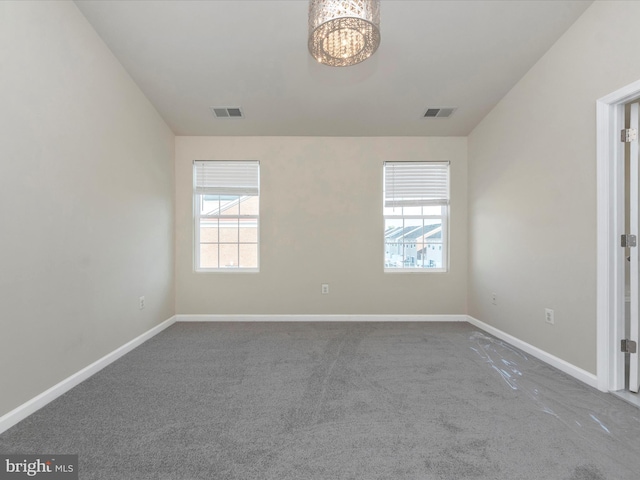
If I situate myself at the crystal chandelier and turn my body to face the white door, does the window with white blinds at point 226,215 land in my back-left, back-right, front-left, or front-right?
back-left

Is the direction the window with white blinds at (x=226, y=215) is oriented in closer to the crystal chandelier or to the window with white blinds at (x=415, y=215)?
the crystal chandelier

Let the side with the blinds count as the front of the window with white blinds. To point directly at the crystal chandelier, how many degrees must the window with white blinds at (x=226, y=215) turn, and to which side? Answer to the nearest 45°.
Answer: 0° — it already faces it

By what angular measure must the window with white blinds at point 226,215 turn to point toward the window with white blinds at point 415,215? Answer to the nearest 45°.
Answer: approximately 90° to its left

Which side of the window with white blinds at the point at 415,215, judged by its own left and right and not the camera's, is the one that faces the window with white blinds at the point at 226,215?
right

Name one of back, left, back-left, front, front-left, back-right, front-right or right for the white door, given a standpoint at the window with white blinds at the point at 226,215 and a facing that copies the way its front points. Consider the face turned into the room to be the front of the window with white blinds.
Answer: front-left

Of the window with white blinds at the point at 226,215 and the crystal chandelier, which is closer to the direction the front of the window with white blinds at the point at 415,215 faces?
the crystal chandelier

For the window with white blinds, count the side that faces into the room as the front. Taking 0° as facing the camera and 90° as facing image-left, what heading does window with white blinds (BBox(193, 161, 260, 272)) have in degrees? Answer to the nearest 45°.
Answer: approximately 0°

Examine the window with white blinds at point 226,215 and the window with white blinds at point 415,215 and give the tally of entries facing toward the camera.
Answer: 2

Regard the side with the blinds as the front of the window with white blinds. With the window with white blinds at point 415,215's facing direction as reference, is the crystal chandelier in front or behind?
in front
